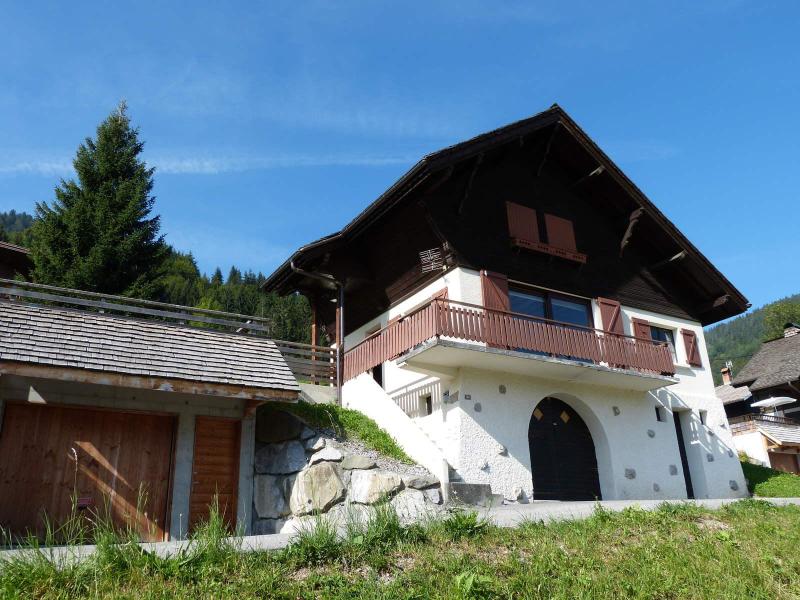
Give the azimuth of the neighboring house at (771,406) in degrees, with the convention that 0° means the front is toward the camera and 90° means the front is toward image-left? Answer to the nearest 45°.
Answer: approximately 45°

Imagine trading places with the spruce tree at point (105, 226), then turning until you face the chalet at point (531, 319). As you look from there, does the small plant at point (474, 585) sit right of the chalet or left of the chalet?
right

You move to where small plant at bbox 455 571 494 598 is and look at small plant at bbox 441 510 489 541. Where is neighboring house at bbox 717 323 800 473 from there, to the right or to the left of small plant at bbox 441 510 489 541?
right

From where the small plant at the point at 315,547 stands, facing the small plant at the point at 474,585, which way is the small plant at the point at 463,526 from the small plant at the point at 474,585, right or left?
left
